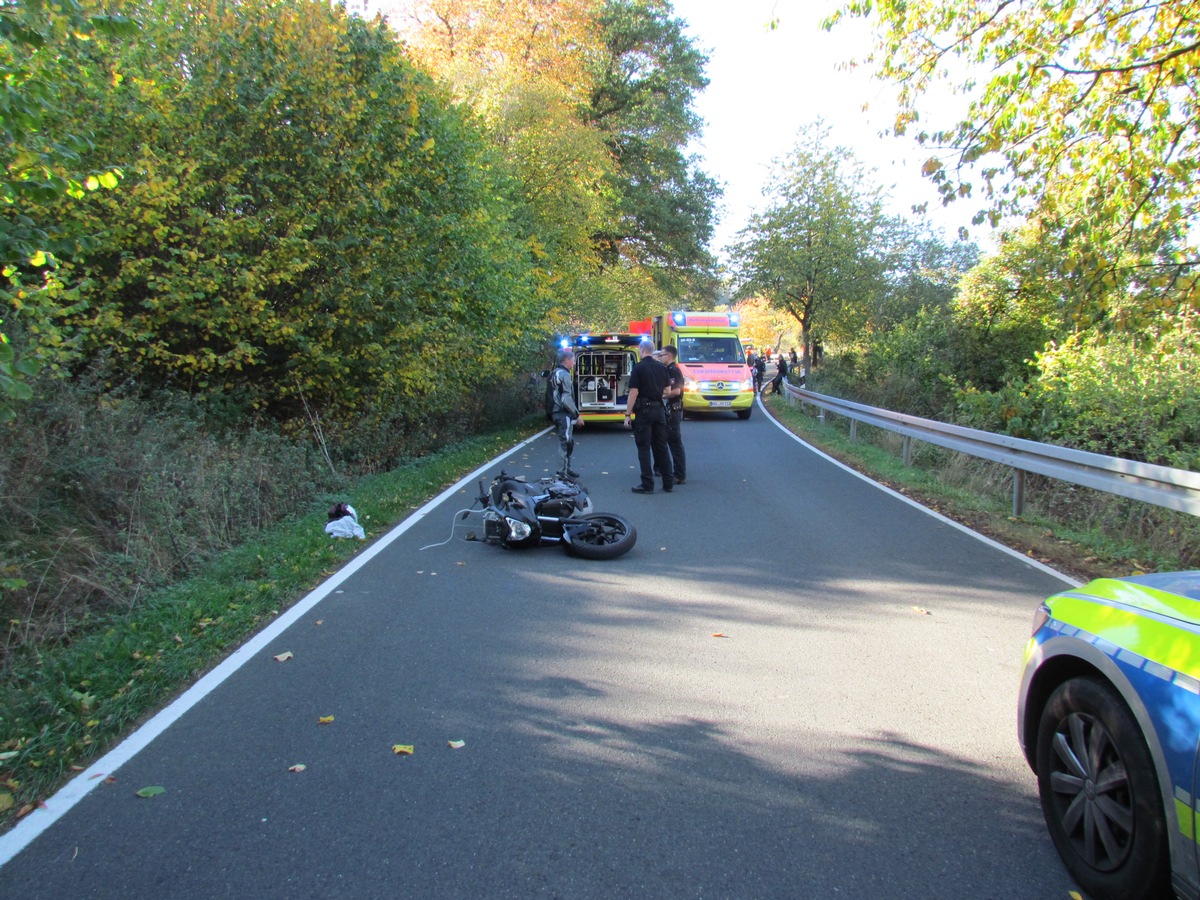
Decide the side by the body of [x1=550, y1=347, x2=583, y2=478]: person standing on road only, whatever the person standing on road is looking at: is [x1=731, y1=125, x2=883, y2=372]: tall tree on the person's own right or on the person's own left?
on the person's own left

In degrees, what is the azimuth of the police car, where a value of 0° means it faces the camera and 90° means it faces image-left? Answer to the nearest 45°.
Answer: approximately 135°

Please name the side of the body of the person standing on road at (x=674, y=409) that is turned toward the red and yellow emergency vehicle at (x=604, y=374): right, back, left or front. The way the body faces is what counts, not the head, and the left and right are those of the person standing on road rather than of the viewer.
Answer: right

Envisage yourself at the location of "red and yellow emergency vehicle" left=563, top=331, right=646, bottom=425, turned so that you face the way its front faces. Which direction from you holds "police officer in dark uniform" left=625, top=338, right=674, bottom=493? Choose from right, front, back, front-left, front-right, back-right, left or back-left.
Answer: back

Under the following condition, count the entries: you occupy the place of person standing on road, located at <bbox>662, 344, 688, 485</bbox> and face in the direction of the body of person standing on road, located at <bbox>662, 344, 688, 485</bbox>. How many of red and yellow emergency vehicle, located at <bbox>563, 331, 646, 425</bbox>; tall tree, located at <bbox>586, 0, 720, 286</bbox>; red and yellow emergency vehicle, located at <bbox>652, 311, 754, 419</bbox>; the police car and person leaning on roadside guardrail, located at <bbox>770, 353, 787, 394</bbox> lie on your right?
4

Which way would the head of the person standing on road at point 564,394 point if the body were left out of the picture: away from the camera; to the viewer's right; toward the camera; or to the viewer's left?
to the viewer's right

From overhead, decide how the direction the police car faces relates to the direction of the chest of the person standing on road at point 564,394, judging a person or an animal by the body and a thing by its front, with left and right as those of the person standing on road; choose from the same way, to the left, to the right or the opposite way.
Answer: to the left

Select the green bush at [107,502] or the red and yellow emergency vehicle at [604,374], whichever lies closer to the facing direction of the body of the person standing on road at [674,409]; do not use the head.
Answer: the green bush

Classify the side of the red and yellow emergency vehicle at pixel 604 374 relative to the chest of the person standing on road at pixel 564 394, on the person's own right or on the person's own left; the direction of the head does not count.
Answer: on the person's own left

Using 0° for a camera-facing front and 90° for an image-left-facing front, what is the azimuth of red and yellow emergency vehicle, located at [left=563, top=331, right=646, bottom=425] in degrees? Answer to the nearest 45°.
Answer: approximately 180°

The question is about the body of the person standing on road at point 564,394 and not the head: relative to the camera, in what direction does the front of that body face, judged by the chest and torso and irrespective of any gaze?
to the viewer's right

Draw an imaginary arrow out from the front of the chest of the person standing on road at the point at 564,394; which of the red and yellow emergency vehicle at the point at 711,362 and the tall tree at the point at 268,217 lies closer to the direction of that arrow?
the red and yellow emergency vehicle
